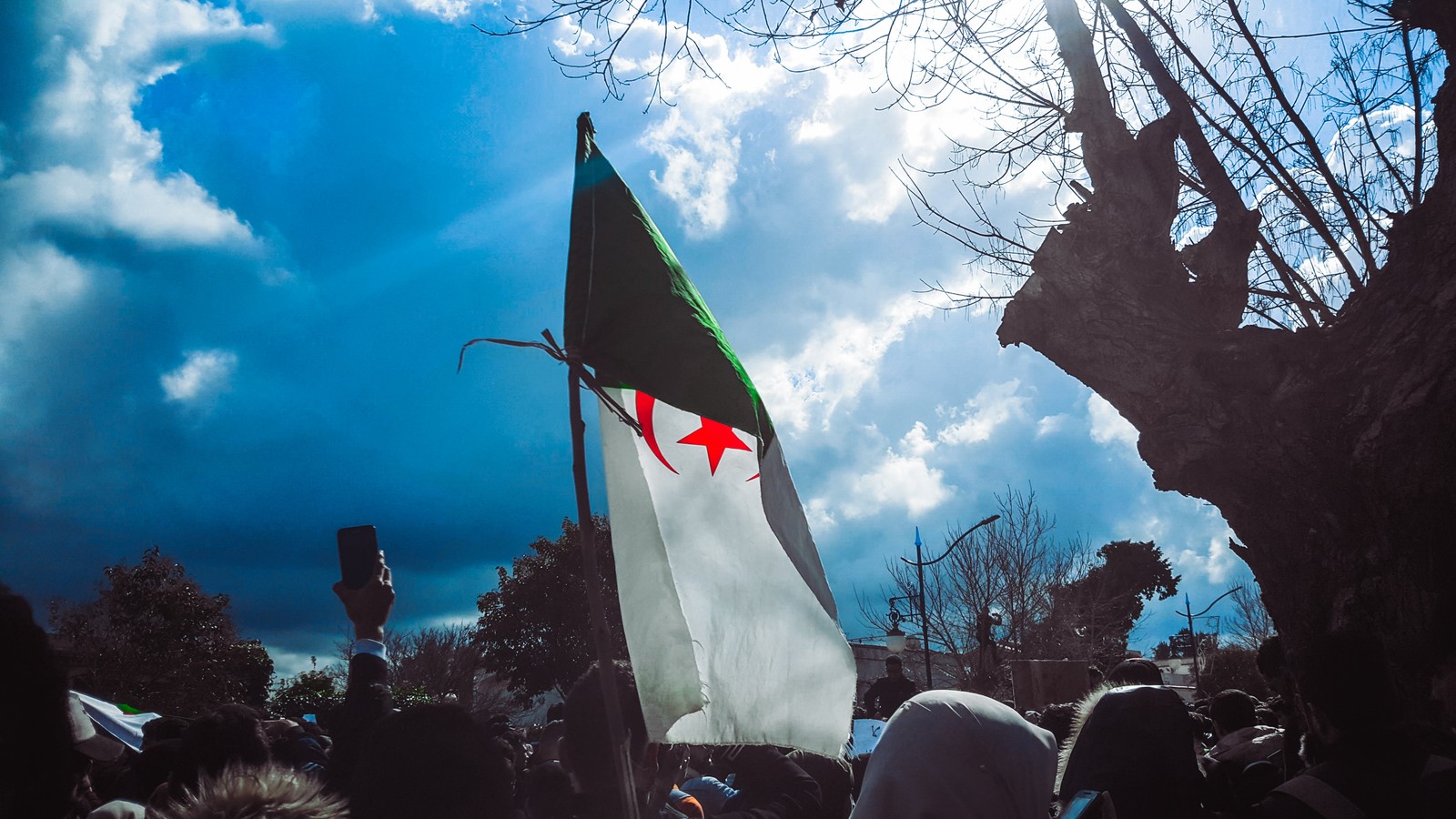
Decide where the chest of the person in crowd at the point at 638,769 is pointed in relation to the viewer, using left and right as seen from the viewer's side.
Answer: facing away from the viewer

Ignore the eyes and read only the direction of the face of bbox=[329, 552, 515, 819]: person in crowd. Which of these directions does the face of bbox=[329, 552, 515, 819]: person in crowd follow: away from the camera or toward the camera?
away from the camera

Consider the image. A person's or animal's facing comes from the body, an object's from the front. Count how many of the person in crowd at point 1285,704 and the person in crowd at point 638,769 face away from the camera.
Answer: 2

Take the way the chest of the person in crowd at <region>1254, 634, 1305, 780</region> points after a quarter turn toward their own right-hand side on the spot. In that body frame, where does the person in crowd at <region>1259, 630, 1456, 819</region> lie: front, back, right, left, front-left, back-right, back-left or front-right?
right

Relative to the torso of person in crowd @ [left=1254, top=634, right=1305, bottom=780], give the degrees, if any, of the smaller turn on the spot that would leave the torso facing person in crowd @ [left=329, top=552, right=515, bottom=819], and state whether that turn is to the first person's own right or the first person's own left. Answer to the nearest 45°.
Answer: approximately 135° to the first person's own left

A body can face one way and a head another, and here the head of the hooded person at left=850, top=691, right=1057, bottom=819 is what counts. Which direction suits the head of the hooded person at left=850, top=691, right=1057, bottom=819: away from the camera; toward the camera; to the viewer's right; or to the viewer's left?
away from the camera

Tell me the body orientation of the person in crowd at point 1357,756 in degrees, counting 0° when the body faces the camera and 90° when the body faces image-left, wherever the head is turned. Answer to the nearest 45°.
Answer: approximately 135°

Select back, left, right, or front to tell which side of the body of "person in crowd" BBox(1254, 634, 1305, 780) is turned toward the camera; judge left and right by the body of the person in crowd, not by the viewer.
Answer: back

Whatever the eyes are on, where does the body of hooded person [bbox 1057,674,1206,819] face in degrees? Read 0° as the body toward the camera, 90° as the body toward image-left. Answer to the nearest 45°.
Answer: approximately 135°

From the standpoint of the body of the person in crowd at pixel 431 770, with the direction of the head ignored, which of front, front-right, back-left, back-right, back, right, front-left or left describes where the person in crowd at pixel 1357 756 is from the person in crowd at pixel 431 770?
right

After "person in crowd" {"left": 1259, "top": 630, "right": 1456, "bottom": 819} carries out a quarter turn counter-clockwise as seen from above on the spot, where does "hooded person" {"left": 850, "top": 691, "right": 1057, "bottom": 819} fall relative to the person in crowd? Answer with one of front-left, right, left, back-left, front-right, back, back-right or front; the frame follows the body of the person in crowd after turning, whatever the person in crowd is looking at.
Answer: front

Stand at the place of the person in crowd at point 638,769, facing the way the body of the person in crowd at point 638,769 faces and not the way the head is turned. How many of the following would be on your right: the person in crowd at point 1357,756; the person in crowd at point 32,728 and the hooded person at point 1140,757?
2

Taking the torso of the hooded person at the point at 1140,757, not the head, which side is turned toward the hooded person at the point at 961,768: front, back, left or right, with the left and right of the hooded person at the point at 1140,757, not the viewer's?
left
